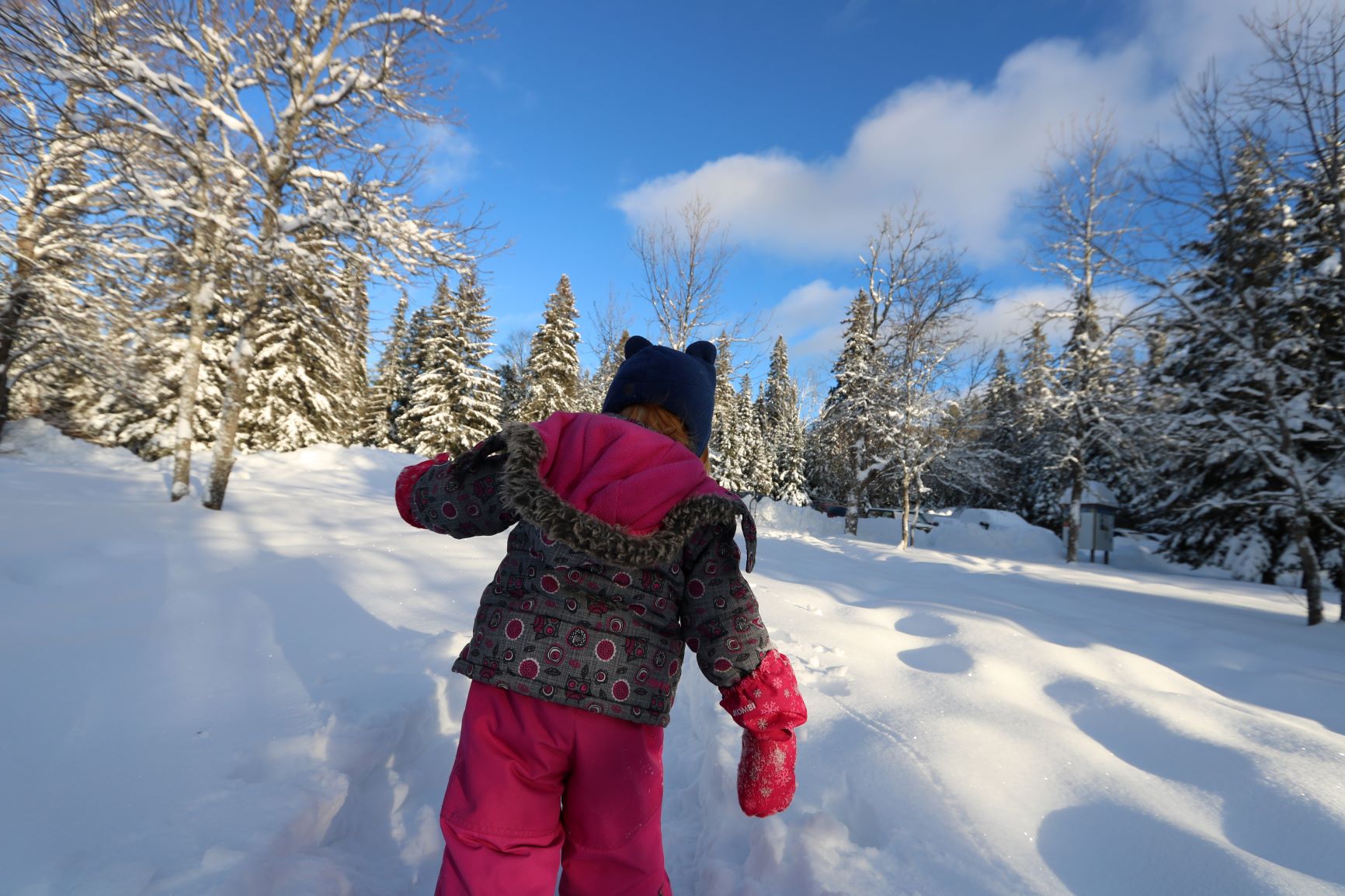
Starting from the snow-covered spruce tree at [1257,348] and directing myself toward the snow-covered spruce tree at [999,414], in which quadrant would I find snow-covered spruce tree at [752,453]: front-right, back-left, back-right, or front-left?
front-left

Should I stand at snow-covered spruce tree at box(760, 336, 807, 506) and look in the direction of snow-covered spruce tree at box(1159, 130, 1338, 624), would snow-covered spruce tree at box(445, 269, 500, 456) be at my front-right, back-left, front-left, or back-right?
front-right

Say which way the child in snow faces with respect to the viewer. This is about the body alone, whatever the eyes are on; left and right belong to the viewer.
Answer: facing away from the viewer

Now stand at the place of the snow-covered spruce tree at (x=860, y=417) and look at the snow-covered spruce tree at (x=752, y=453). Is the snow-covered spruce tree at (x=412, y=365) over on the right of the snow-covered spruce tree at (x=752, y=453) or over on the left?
left

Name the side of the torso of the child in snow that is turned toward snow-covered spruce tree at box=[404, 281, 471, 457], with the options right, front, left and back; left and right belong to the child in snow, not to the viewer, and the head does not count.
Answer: front

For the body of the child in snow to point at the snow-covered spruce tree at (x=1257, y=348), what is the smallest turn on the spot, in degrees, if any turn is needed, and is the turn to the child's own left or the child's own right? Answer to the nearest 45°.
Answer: approximately 45° to the child's own right

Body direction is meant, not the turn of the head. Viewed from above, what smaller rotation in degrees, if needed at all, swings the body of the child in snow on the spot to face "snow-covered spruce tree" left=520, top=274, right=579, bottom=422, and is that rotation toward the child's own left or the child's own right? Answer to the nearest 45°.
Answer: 0° — they already face it

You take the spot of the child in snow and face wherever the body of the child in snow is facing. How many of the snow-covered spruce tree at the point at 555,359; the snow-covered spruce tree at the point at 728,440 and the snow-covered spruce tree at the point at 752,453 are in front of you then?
3

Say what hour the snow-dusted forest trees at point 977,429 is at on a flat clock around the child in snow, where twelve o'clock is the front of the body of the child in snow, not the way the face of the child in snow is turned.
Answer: The snow-dusted forest trees is roughly at 1 o'clock from the child in snow.

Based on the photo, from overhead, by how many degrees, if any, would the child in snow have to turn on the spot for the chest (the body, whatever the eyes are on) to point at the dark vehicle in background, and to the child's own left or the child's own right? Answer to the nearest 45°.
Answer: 0° — they already face it

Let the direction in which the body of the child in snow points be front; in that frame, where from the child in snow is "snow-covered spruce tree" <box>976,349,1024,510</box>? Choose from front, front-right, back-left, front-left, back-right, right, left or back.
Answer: front-right

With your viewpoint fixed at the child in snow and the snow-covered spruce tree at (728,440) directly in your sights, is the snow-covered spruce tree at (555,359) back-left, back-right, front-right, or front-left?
front-left

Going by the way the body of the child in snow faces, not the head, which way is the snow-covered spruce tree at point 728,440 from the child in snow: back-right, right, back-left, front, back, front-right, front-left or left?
front

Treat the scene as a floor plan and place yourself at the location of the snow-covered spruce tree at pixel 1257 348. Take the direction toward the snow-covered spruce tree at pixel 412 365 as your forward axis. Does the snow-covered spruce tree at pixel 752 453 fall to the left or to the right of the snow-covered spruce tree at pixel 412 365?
right
